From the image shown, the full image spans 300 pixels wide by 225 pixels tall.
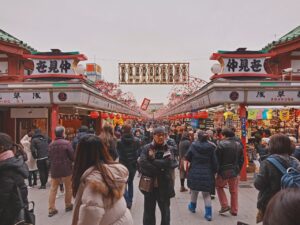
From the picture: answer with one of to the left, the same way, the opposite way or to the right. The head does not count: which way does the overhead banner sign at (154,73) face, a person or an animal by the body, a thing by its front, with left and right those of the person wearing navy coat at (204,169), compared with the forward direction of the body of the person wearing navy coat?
the opposite way

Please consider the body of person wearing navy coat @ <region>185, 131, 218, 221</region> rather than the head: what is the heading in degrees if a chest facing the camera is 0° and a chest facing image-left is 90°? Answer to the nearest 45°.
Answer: approximately 180°

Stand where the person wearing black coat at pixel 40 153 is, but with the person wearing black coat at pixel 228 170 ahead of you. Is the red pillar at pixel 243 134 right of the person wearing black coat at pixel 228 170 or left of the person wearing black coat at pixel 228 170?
left

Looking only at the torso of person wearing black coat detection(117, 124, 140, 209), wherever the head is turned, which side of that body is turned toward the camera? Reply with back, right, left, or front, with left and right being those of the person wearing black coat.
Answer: back

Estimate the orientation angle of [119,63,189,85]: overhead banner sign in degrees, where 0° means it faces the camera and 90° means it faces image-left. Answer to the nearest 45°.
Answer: approximately 0°

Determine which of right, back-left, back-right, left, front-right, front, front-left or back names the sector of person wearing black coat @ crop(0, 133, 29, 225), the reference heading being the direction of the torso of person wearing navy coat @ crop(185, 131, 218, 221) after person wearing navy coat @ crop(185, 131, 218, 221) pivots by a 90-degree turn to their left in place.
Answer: front-left

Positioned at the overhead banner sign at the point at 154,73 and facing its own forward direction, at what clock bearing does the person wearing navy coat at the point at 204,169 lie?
The person wearing navy coat is roughly at 12 o'clock from the overhead banner sign.

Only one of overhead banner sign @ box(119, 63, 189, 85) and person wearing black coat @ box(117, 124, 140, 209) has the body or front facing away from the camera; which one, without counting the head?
the person wearing black coat

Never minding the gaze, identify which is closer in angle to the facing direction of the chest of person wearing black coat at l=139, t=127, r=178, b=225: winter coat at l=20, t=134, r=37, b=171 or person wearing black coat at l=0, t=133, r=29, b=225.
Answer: the person wearing black coat

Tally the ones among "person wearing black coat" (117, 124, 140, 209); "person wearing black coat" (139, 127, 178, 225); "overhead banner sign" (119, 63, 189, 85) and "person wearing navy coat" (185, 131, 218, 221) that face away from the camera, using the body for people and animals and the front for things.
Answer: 2

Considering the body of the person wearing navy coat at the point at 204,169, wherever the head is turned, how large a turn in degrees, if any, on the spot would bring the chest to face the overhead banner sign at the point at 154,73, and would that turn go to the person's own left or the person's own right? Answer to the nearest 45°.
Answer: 0° — they already face it

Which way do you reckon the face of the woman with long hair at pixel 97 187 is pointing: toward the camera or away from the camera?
away from the camera

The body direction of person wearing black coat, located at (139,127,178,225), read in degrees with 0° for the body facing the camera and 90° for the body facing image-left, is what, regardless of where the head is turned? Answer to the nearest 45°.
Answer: approximately 0°

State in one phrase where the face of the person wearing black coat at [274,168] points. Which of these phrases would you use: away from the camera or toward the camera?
away from the camera
